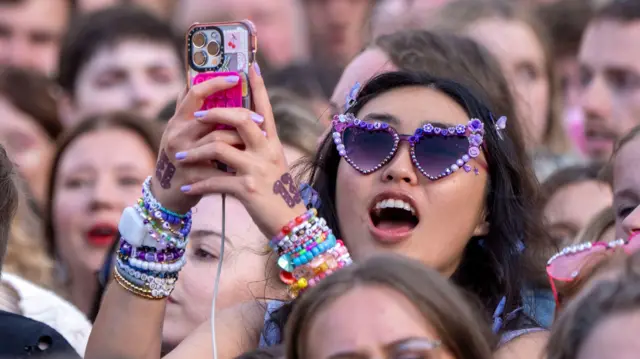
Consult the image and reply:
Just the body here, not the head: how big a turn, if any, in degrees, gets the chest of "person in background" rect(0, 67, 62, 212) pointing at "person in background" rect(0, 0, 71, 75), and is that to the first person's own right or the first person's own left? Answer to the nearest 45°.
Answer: approximately 135° to the first person's own right

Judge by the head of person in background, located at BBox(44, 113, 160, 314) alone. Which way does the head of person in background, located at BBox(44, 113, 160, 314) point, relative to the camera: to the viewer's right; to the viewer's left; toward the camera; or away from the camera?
toward the camera

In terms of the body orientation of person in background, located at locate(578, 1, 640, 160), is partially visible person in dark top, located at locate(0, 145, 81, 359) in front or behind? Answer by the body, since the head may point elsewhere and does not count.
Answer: in front

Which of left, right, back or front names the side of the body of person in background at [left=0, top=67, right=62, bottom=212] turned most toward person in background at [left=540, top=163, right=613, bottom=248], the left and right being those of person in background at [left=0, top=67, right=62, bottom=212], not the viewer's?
left

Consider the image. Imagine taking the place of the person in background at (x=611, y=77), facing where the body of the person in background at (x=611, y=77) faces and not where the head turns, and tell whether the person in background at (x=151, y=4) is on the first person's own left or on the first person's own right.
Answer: on the first person's own right

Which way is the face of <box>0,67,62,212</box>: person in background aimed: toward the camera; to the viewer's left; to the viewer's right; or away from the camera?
toward the camera

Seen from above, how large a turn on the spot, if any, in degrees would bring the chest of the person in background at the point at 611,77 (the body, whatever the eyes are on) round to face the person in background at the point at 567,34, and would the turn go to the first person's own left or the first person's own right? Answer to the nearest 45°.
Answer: approximately 135° to the first person's own right

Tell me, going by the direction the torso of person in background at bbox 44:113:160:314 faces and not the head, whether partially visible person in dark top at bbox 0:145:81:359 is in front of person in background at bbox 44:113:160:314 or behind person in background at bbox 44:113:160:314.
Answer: in front

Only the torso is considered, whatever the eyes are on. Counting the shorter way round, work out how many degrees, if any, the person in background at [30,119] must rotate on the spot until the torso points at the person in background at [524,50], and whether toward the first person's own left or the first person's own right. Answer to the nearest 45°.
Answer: approximately 90° to the first person's own left

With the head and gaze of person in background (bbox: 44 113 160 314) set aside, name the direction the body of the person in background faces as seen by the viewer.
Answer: toward the camera

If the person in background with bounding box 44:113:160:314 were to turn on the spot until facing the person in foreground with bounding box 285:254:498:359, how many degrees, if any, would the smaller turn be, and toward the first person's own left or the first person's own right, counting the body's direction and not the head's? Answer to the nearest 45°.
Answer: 0° — they already face them

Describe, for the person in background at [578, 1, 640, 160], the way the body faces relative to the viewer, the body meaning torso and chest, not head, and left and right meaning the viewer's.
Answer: facing the viewer and to the left of the viewer

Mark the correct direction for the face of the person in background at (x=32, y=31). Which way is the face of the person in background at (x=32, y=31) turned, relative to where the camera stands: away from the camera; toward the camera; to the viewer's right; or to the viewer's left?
toward the camera

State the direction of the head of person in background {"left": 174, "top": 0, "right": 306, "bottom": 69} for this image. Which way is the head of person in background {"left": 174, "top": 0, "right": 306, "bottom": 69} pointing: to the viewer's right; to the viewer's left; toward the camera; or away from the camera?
toward the camera
